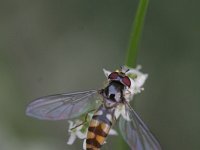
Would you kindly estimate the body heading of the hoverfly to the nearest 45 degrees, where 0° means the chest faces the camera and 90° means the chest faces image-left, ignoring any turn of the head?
approximately 225°
